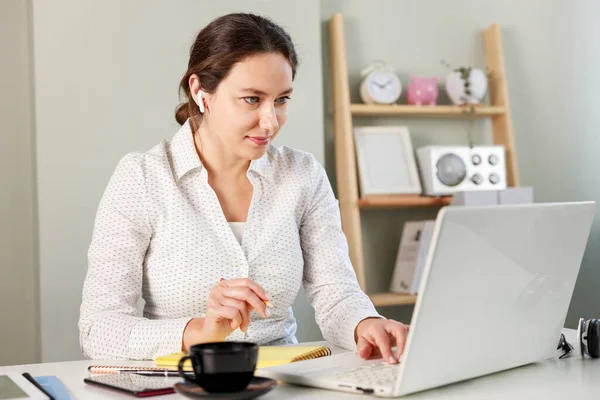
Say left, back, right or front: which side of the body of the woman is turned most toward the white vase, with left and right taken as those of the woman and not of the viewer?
left

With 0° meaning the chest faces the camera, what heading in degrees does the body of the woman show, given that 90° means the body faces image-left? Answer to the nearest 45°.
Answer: approximately 315°

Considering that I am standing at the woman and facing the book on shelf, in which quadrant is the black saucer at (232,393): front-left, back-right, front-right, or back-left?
back-right

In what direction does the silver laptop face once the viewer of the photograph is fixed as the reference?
facing away from the viewer and to the left of the viewer

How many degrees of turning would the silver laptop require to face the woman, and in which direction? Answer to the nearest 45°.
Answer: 0° — it already faces them

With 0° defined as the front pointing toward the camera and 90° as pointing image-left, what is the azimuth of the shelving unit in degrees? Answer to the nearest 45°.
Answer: approximately 0°

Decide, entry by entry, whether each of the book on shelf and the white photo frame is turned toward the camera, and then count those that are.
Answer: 2

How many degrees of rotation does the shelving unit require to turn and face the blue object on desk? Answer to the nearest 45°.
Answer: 0° — it already faces it
